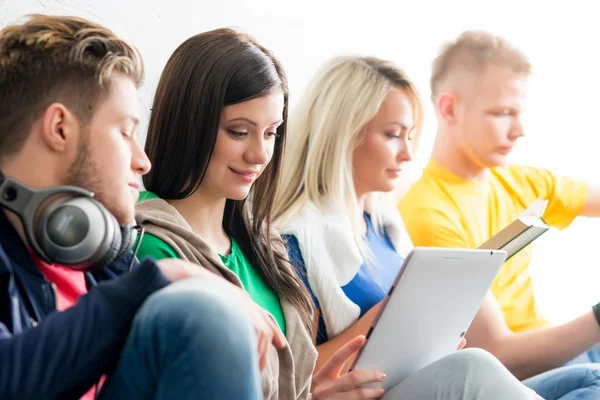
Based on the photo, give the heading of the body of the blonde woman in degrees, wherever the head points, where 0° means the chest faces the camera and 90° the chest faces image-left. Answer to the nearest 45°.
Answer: approximately 315°

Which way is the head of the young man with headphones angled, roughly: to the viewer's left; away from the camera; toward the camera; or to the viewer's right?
to the viewer's right

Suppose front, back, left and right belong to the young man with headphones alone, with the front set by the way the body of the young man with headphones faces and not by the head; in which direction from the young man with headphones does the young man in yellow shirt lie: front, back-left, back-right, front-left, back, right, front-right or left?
front-left

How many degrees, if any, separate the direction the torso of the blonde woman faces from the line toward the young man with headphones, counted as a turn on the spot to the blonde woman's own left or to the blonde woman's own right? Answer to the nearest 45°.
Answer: approximately 45° to the blonde woman's own right

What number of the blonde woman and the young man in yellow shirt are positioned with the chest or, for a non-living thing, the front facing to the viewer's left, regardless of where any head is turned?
0

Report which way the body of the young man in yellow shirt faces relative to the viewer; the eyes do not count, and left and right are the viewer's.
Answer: facing the viewer and to the right of the viewer

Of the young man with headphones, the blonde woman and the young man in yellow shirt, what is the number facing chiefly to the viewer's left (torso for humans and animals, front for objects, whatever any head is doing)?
0

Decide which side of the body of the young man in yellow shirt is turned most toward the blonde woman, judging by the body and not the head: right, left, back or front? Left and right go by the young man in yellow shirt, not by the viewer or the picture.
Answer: right

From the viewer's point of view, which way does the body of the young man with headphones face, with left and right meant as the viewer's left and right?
facing to the right of the viewer

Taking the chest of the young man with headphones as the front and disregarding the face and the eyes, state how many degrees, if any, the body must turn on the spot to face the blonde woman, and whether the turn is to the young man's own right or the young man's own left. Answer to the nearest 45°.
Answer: approximately 45° to the young man's own left

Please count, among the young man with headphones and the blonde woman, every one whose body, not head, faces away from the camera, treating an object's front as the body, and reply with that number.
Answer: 0
